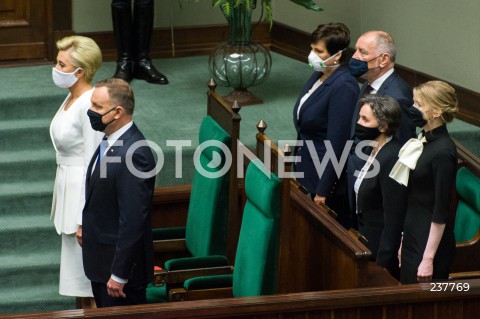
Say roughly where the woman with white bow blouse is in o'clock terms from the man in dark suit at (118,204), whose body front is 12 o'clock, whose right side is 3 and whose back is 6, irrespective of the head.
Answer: The woman with white bow blouse is roughly at 6 o'clock from the man in dark suit.

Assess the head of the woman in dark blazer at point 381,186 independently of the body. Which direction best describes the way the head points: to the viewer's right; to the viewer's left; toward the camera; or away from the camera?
to the viewer's left

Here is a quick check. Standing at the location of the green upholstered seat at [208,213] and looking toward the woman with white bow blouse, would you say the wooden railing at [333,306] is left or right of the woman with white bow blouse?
right

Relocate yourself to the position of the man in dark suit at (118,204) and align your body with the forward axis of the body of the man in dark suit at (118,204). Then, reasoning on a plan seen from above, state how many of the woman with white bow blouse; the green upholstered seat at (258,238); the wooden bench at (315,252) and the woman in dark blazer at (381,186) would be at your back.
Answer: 4

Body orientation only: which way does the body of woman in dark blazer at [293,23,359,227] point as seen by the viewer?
to the viewer's left

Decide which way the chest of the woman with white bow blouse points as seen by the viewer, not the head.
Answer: to the viewer's left

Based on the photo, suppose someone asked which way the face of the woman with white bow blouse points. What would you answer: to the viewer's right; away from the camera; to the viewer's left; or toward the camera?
to the viewer's left

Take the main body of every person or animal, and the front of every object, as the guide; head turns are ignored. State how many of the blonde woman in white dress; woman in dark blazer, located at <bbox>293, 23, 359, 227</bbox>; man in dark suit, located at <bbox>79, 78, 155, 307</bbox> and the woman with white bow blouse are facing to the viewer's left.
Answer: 4

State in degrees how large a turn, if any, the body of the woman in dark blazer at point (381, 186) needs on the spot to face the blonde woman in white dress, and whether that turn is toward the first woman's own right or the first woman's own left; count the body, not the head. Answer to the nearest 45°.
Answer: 0° — they already face them

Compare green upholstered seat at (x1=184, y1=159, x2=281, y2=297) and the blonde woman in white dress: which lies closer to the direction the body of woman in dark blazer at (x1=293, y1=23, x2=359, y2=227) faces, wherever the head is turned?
the blonde woman in white dress

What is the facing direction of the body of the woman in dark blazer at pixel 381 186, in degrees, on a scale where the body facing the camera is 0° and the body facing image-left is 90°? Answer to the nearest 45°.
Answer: approximately 90°
